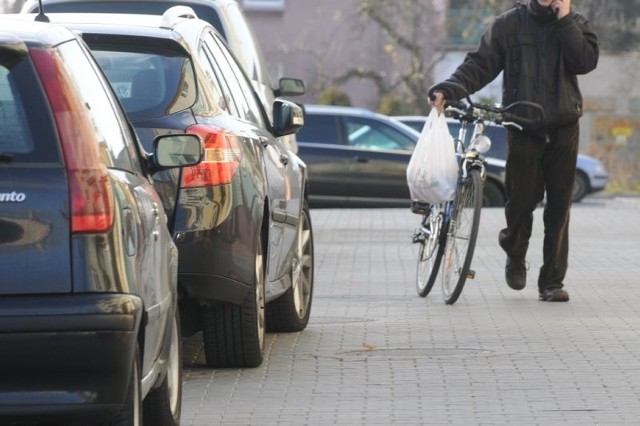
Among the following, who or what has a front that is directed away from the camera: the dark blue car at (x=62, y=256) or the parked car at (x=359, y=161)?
the dark blue car

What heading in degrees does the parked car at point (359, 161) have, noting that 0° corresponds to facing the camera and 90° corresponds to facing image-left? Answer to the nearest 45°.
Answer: approximately 270°

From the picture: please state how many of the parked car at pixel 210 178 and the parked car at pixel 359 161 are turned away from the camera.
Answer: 1

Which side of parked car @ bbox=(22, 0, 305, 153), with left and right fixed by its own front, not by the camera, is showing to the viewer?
back

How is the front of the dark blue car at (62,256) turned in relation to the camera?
facing away from the viewer

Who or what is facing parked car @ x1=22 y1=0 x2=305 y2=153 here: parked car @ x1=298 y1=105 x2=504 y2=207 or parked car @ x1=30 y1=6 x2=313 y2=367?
parked car @ x1=30 y1=6 x2=313 y2=367

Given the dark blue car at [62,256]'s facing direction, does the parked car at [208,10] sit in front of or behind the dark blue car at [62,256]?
in front

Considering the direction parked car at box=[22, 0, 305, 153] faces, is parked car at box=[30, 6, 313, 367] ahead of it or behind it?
behind

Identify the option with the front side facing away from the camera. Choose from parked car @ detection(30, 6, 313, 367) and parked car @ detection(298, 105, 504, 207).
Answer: parked car @ detection(30, 6, 313, 367)

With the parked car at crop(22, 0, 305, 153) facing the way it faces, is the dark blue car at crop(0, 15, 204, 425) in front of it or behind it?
behind

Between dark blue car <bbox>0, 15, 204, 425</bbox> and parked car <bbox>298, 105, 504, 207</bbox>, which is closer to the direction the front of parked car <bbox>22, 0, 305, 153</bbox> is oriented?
the parked car

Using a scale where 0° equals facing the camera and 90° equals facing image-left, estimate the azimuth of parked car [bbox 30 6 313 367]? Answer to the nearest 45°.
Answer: approximately 180°
